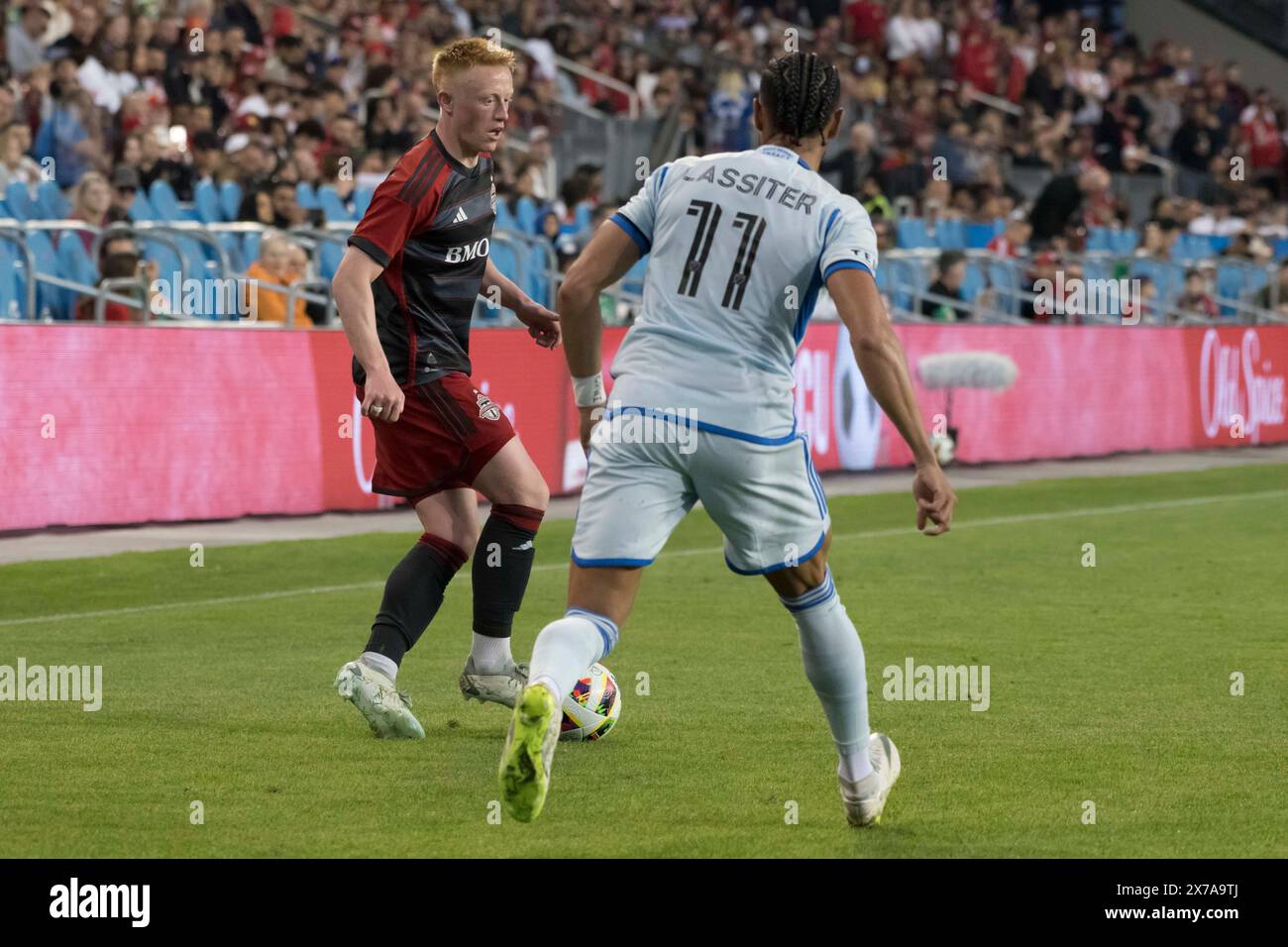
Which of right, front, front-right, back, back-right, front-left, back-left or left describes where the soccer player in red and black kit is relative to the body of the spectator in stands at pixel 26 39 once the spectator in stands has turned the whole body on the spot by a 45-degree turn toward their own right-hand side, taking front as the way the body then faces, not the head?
front

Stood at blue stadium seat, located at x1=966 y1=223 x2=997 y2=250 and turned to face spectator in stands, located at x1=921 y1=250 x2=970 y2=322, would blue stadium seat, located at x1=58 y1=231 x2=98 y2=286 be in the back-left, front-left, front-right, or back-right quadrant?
front-right

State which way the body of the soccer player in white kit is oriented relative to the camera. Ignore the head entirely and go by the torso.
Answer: away from the camera

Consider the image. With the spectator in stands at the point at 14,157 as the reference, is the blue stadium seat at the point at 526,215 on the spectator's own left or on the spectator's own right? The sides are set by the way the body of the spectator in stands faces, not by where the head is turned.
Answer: on the spectator's own left

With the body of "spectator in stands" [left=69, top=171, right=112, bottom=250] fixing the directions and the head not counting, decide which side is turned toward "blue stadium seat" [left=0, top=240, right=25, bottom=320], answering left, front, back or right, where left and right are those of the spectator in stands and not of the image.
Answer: right

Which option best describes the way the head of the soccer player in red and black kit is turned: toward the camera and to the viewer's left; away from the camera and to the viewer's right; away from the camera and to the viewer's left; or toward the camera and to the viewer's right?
toward the camera and to the viewer's right

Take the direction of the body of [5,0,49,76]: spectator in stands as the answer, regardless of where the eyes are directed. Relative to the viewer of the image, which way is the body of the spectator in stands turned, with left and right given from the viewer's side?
facing the viewer and to the right of the viewer

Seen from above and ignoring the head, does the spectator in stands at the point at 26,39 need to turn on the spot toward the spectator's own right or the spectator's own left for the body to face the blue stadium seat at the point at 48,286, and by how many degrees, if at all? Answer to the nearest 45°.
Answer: approximately 45° to the spectator's own right

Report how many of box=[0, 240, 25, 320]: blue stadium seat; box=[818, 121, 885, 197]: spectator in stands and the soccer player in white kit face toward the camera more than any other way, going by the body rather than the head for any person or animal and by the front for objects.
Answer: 2

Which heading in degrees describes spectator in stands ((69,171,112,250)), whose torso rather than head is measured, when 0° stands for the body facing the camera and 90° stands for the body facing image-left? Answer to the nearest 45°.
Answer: approximately 315°

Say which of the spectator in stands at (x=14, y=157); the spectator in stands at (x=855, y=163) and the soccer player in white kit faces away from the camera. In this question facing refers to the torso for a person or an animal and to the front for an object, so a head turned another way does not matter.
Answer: the soccer player in white kit

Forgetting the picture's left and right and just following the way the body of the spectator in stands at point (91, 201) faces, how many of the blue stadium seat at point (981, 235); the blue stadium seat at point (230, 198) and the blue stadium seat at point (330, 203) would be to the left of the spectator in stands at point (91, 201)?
3

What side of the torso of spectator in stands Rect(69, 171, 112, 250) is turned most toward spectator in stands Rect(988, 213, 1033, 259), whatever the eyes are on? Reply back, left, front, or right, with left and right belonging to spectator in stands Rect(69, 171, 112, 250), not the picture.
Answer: left

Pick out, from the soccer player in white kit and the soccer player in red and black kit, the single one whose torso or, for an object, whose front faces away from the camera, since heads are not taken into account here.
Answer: the soccer player in white kit

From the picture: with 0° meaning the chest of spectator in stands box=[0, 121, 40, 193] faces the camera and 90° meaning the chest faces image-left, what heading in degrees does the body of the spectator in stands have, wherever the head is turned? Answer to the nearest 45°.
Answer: approximately 315°

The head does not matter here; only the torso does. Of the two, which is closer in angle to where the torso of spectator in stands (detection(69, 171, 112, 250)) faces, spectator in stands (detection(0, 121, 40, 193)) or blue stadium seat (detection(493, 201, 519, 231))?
the blue stadium seat

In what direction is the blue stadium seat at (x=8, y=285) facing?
toward the camera

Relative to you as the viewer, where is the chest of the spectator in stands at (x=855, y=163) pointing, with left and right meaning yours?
facing the viewer
